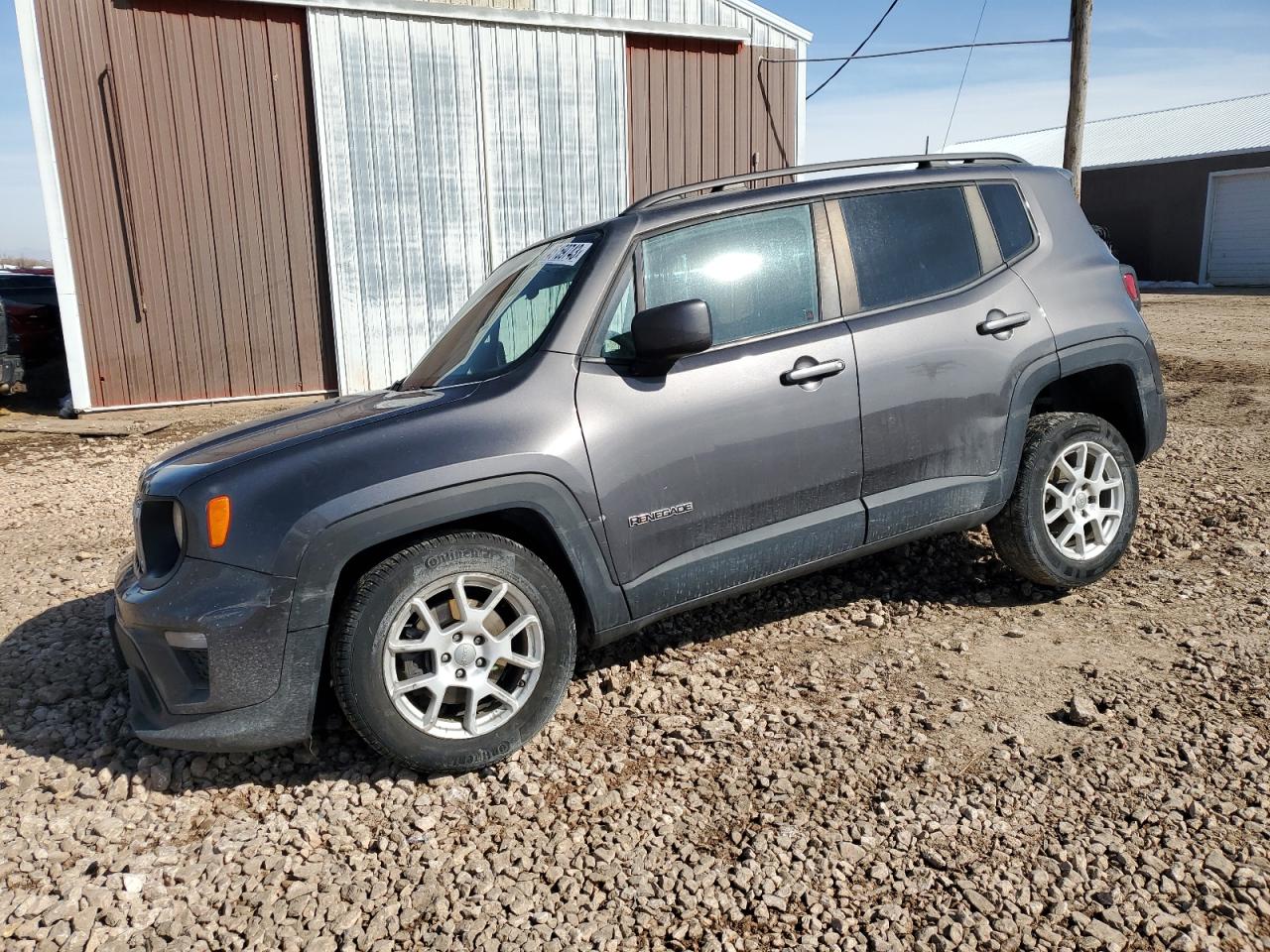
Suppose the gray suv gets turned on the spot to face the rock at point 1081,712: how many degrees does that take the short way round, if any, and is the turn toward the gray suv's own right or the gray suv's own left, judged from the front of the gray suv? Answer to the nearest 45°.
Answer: approximately 135° to the gray suv's own left

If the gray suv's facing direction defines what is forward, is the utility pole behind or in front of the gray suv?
behind

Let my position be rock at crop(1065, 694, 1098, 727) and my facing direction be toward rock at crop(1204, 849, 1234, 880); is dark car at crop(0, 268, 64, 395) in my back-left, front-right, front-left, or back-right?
back-right

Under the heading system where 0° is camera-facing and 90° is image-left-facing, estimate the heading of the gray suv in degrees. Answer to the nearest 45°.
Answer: approximately 45°

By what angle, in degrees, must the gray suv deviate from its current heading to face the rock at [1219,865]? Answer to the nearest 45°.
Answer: approximately 90° to its left
